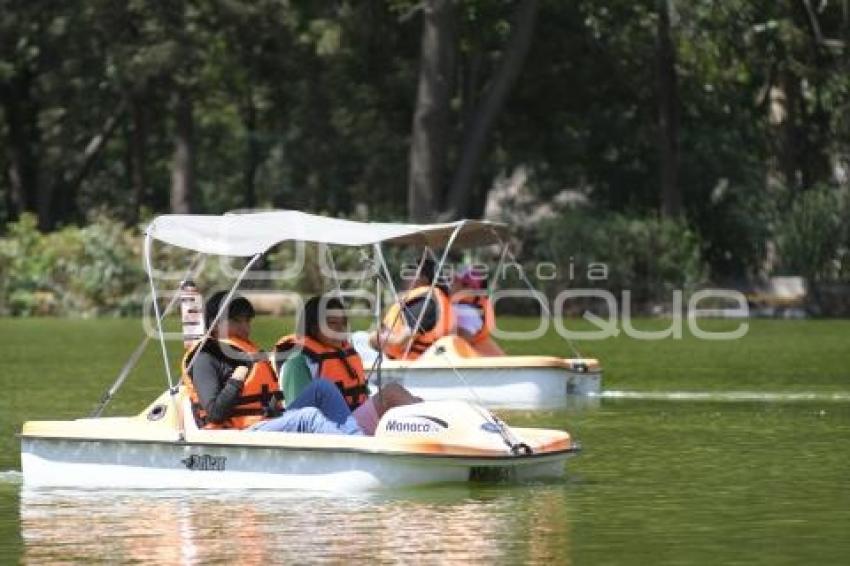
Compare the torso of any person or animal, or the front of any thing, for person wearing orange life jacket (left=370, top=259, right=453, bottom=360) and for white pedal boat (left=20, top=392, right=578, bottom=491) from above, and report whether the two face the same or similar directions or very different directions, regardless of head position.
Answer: very different directions

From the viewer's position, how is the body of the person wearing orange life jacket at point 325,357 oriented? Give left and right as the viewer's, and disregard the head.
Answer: facing the viewer and to the right of the viewer

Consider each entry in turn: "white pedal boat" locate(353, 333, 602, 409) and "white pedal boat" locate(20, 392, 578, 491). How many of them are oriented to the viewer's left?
1

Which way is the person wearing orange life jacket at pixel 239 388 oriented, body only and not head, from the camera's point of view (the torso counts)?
to the viewer's right

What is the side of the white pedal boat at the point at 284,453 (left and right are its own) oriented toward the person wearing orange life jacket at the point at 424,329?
left

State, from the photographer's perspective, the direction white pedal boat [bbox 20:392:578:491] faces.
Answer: facing to the right of the viewer

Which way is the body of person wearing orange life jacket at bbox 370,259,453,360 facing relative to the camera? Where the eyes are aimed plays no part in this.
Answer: to the viewer's left

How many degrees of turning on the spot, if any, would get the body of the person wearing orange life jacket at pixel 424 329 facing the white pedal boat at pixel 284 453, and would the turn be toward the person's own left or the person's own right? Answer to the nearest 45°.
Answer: approximately 90° to the person's own left

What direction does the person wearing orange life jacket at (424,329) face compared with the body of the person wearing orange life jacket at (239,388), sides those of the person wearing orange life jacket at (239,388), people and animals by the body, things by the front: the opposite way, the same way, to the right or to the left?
the opposite way

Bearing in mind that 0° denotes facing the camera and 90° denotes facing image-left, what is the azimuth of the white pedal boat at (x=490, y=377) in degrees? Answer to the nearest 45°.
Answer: approximately 90°

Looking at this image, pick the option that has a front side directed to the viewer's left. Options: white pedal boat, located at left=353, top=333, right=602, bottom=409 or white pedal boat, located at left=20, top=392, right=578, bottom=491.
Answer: white pedal boat, located at left=353, top=333, right=602, bottom=409

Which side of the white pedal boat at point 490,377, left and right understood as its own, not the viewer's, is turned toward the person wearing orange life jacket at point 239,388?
left

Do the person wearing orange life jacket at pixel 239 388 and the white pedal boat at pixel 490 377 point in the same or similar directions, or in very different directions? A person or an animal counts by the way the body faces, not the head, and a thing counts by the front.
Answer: very different directions
